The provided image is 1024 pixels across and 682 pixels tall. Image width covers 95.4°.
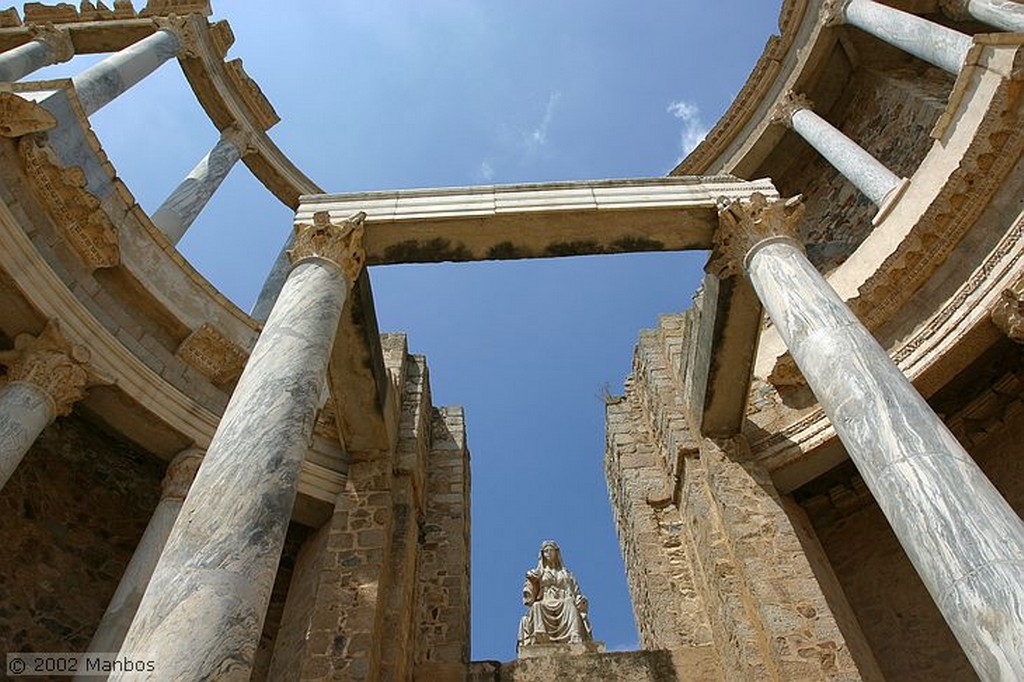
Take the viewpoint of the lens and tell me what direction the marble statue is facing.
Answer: facing the viewer

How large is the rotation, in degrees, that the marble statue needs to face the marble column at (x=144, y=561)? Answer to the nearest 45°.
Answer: approximately 45° to its right

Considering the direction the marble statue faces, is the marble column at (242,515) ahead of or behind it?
ahead

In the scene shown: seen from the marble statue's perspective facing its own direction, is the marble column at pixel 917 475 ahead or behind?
ahead
